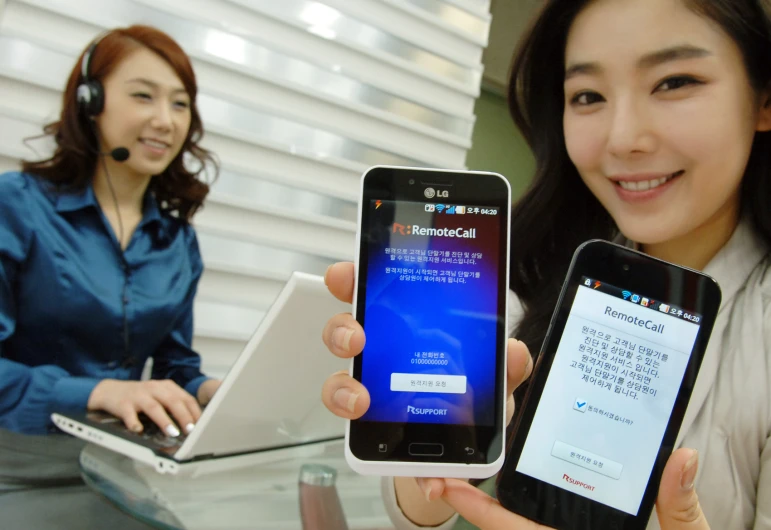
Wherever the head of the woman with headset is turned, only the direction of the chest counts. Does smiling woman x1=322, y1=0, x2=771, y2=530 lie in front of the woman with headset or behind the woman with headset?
in front

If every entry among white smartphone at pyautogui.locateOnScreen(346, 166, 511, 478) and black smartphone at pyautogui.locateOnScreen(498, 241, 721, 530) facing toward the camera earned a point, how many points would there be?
2

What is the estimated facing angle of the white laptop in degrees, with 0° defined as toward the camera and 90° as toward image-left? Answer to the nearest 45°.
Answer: approximately 135°

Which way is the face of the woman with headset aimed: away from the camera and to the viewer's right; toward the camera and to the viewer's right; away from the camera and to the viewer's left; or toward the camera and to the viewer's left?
toward the camera and to the viewer's right

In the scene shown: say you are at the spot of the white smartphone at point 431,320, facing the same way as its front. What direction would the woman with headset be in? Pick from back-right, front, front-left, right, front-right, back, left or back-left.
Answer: back-right

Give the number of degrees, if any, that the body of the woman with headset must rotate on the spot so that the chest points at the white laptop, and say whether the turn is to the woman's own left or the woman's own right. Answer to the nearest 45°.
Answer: approximately 45° to the woman's own right

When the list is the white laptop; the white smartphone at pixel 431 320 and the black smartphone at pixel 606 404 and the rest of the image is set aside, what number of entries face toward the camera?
2
